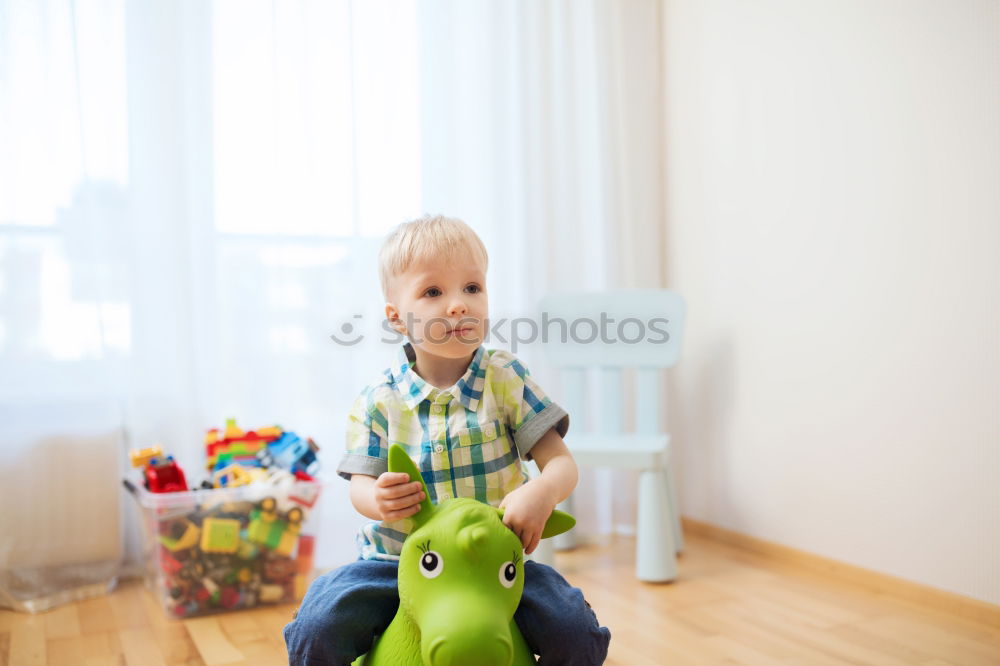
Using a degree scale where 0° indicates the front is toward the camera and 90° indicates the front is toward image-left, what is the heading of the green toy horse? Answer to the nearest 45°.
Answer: approximately 0°

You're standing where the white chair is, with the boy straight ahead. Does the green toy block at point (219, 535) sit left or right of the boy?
right

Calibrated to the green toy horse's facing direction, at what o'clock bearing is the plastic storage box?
The plastic storage box is roughly at 5 o'clock from the green toy horse.

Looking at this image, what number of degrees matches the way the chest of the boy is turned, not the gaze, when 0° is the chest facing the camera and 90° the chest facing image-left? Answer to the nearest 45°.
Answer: approximately 0°

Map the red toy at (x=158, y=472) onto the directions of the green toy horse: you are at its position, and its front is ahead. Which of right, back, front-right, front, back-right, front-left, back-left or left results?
back-right

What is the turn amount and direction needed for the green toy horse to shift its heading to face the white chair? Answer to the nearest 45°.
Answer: approximately 180°
